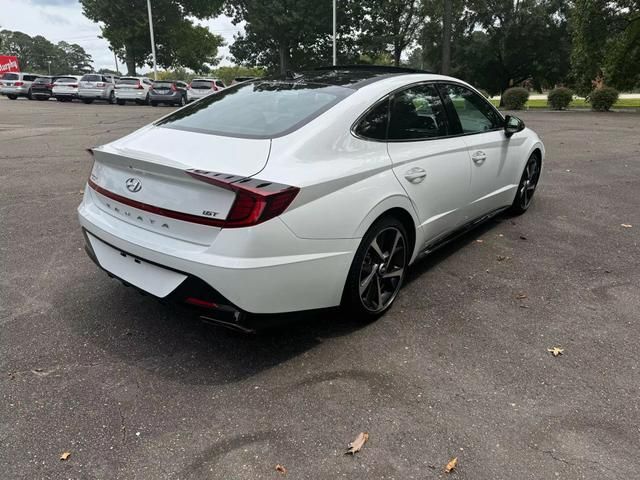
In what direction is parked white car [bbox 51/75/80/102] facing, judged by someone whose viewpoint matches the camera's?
facing away from the viewer and to the right of the viewer

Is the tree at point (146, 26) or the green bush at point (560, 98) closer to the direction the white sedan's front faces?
the green bush

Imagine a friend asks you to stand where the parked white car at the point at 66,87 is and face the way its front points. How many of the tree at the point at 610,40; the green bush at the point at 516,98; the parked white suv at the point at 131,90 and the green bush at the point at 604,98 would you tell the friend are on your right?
4

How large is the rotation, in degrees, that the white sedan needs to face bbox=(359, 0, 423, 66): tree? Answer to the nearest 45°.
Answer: approximately 45° to its left

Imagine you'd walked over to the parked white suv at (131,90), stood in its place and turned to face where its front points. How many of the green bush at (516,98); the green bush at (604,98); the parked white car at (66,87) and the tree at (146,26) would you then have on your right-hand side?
2

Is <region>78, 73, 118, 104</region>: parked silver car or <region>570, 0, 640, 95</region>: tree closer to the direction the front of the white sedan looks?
the tree

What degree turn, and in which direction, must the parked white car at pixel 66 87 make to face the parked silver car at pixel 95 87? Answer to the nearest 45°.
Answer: approximately 90° to its right

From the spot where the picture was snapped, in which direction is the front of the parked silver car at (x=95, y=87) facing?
facing away from the viewer and to the right of the viewer

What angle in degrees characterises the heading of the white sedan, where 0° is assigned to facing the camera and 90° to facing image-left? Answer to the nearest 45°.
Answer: approximately 225°

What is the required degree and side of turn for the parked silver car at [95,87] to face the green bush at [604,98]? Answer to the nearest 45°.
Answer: approximately 90° to its right

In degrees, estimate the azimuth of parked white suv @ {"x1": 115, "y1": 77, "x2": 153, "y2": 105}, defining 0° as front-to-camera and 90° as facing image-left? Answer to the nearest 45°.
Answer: approximately 225°
